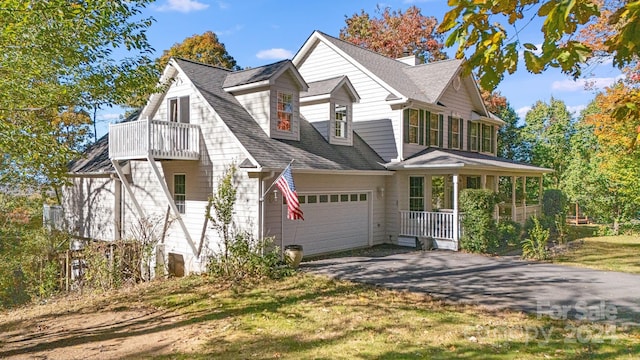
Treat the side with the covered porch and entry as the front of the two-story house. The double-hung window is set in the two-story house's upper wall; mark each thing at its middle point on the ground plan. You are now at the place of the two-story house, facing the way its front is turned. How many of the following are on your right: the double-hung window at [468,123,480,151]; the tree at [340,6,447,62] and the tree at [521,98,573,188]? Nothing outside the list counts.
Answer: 0

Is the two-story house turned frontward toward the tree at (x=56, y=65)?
no

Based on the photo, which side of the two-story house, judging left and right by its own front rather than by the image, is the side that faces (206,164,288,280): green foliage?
right

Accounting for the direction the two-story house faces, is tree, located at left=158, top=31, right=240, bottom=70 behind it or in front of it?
behind

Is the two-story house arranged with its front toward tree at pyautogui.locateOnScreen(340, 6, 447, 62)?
no

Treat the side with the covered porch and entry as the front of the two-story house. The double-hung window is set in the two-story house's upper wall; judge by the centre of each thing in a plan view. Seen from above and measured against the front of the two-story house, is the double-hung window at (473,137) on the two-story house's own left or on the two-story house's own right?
on the two-story house's own left

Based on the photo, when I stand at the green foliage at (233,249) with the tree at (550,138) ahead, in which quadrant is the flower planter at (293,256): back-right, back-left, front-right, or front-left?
front-right

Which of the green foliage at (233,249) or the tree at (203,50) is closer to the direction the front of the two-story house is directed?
the green foliage

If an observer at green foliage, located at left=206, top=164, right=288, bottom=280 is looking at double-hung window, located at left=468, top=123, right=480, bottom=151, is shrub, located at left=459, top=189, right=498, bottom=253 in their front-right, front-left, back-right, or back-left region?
front-right

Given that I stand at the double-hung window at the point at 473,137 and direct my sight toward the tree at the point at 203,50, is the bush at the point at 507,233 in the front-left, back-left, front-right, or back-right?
back-left

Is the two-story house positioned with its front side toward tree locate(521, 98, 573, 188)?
no
